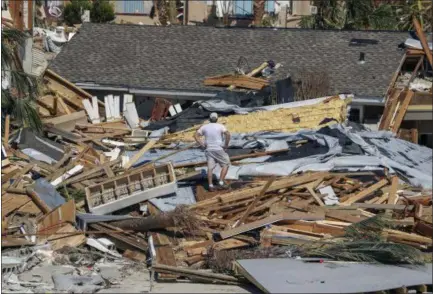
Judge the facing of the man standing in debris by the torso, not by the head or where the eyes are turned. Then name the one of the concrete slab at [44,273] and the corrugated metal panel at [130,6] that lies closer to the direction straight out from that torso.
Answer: the corrugated metal panel

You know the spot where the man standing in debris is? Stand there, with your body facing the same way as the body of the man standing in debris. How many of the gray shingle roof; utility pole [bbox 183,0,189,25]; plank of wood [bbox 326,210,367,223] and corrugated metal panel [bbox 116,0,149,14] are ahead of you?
3

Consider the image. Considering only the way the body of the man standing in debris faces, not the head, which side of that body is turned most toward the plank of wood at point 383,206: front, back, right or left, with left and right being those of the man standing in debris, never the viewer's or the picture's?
right

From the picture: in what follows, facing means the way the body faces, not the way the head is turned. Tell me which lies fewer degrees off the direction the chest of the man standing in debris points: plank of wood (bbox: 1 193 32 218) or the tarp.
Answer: the tarp

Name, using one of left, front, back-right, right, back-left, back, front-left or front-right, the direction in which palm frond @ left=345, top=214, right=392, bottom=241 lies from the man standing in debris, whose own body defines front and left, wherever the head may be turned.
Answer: back-right

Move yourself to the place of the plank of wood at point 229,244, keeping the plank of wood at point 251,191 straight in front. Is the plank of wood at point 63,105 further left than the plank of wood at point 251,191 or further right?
left

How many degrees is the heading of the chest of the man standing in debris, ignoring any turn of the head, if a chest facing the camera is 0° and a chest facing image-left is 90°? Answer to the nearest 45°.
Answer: approximately 180°

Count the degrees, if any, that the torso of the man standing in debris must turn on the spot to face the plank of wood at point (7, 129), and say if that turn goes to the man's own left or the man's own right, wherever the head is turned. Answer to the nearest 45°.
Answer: approximately 45° to the man's own left

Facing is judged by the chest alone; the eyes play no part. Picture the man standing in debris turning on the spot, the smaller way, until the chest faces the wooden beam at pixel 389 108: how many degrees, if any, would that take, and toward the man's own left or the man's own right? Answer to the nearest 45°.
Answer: approximately 45° to the man's own right

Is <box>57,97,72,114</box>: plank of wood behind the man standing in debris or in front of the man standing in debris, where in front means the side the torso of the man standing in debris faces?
in front

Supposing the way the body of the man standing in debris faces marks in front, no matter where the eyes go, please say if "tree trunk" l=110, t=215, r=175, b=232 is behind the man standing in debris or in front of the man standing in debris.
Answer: behind

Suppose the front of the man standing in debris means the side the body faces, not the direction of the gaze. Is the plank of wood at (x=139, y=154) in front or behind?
in front

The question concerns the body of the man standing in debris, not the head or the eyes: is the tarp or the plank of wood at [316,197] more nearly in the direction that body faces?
the tarp

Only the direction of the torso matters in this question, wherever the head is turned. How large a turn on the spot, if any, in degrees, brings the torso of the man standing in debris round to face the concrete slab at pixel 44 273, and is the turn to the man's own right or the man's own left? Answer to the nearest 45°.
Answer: approximately 135° to the man's own left

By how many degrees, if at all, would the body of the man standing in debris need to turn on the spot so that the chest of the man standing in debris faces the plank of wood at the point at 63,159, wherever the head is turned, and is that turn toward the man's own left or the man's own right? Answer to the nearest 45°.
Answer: approximately 45° to the man's own left

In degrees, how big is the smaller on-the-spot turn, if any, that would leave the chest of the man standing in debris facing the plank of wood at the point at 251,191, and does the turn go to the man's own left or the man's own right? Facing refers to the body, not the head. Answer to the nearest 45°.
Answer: approximately 135° to the man's own right

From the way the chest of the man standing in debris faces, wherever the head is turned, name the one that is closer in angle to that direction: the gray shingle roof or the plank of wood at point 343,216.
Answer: the gray shingle roof
